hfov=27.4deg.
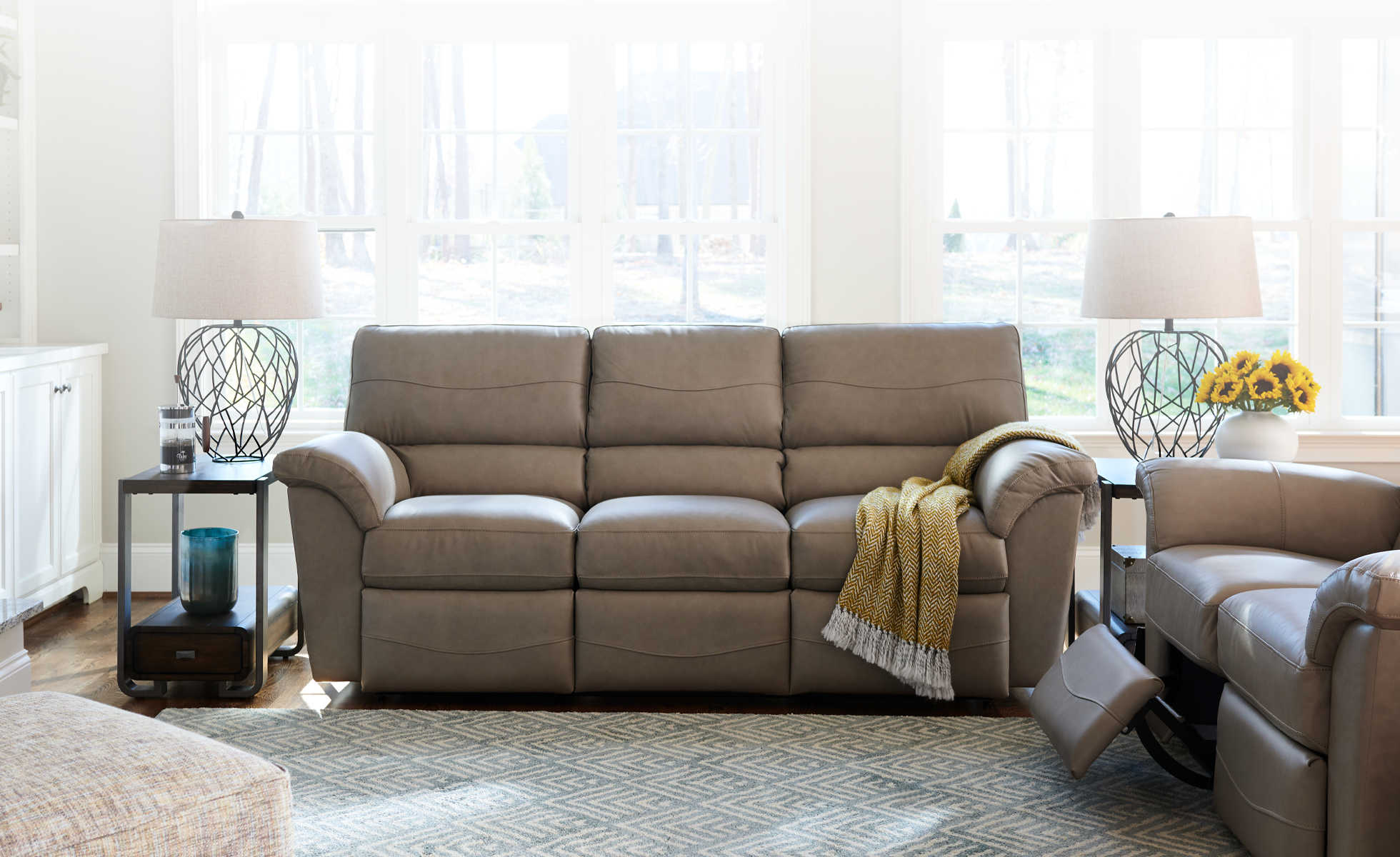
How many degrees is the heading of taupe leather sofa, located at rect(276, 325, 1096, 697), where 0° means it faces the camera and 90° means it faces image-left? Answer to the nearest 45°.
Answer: approximately 0°

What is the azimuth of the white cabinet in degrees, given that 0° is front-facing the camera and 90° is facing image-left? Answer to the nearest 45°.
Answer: approximately 315°

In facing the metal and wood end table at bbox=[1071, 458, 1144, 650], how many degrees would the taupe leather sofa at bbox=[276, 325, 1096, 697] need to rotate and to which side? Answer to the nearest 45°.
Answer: approximately 90° to its left

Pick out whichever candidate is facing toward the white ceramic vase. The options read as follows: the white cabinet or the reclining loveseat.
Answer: the white cabinet

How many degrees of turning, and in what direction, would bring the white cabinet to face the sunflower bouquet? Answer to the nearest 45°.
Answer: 0° — it already faces it

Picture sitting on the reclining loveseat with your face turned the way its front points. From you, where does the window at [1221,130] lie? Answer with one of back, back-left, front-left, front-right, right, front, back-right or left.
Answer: back-right
